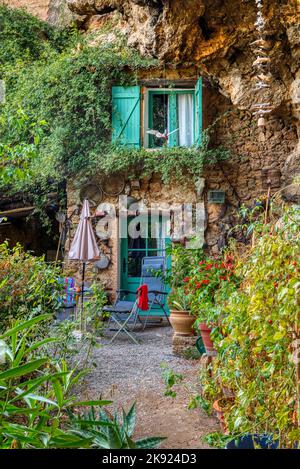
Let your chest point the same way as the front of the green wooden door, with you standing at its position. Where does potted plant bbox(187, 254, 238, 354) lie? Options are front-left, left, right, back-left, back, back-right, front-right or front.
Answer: front

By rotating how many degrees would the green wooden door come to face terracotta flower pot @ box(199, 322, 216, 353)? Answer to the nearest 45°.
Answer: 0° — it already faces it

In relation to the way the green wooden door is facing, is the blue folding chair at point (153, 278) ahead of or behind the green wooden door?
ahead

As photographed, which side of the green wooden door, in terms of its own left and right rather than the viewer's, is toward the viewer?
front

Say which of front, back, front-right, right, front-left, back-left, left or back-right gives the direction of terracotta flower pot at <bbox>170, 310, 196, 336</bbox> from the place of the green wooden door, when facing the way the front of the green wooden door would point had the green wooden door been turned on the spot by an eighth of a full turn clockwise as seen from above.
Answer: front-left

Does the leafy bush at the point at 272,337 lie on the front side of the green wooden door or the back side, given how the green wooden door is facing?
on the front side

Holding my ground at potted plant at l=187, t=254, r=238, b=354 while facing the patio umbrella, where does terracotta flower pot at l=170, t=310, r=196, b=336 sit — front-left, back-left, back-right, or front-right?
front-right

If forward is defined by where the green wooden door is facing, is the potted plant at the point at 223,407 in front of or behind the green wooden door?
in front
